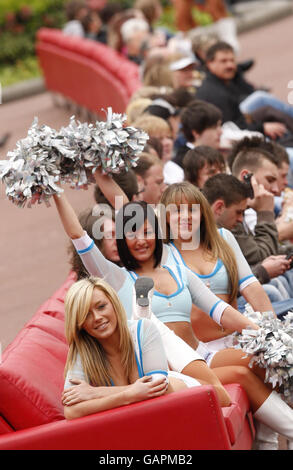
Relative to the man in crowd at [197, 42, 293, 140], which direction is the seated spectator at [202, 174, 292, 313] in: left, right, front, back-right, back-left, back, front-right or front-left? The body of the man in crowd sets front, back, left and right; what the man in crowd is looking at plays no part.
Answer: front-right

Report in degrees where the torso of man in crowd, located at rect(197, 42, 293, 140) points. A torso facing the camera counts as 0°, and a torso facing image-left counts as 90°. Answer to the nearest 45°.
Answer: approximately 315°
